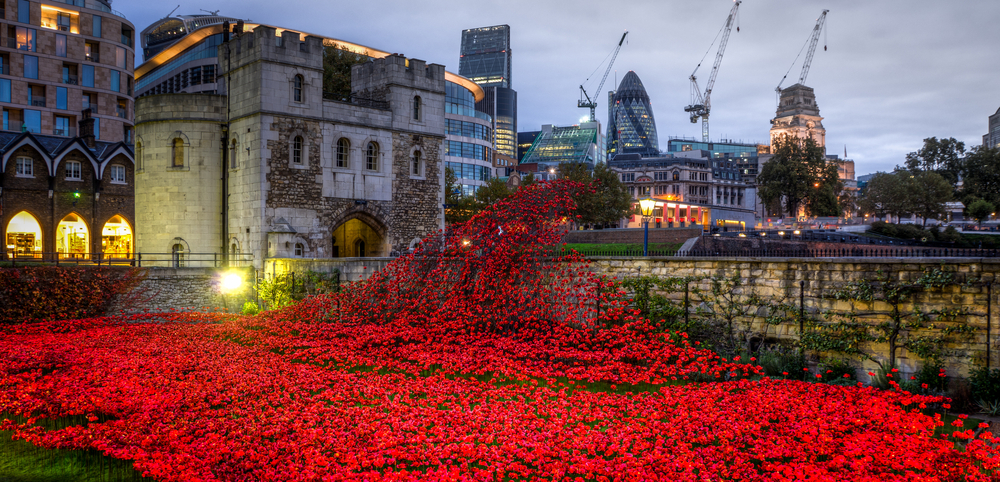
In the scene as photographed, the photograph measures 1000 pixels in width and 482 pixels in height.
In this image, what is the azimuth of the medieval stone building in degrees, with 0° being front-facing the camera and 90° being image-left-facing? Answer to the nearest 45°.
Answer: approximately 315°

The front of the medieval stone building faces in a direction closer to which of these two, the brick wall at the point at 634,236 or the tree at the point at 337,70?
the brick wall

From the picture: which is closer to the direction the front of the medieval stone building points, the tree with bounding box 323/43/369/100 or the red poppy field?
the red poppy field

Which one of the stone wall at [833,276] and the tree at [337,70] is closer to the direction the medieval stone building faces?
the stone wall

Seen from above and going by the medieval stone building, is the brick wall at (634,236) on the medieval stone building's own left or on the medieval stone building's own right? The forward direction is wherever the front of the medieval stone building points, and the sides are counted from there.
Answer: on the medieval stone building's own left
